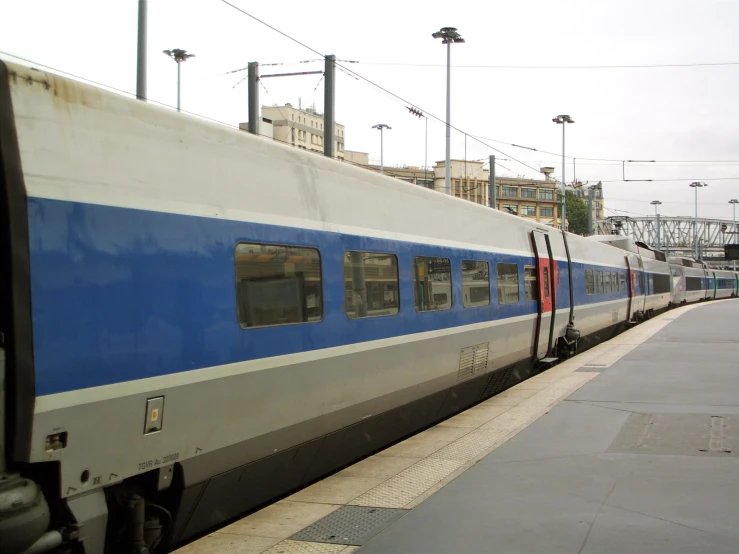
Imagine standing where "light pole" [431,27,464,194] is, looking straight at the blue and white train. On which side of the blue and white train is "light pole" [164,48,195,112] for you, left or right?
right
